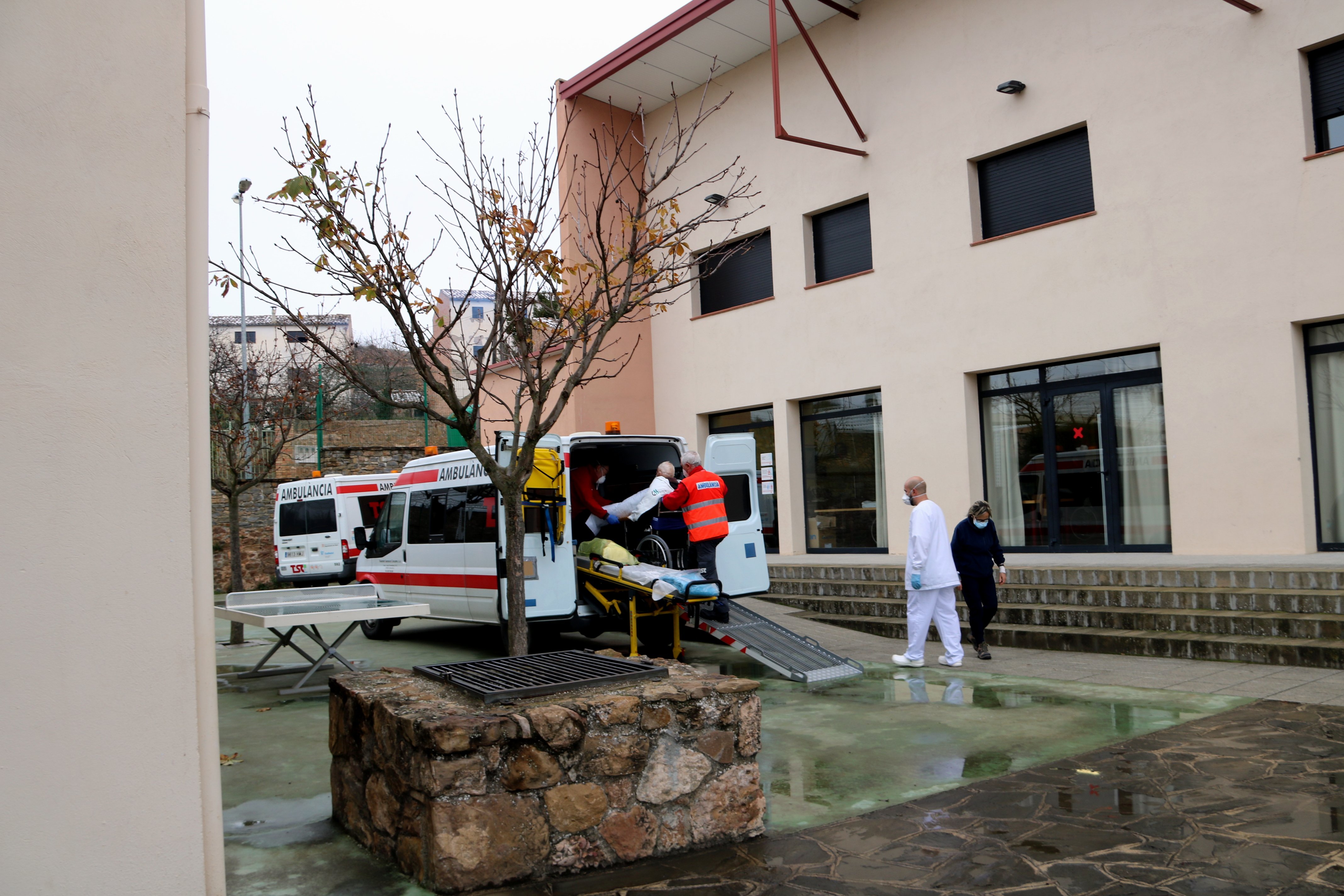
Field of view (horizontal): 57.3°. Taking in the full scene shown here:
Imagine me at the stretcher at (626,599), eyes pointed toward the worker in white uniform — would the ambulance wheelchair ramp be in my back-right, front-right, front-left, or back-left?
front-right

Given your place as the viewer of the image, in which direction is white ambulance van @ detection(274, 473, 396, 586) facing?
facing away from the viewer and to the right of the viewer

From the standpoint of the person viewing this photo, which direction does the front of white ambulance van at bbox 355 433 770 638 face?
facing away from the viewer and to the left of the viewer

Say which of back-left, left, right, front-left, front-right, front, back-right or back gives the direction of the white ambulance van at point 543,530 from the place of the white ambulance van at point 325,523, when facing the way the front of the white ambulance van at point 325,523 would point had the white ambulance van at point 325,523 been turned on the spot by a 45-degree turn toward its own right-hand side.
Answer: right

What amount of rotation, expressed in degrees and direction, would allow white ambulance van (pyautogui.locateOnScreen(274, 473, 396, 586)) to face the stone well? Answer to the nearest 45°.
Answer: approximately 135° to its right

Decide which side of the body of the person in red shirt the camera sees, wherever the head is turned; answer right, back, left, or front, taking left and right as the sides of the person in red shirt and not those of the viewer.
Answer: right

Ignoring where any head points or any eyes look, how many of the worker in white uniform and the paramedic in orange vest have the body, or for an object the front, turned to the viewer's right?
0

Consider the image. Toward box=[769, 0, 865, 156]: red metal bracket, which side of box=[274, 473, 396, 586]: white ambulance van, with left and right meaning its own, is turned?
right

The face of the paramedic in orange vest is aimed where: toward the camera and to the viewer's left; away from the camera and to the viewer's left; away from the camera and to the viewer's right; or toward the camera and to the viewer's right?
away from the camera and to the viewer's left

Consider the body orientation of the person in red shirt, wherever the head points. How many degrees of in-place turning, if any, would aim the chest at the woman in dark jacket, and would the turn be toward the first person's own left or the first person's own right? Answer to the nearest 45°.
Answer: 0° — they already face them

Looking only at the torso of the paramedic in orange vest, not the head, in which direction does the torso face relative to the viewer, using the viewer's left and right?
facing away from the viewer and to the left of the viewer

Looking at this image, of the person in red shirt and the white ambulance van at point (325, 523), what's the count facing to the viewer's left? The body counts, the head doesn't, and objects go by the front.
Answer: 0
